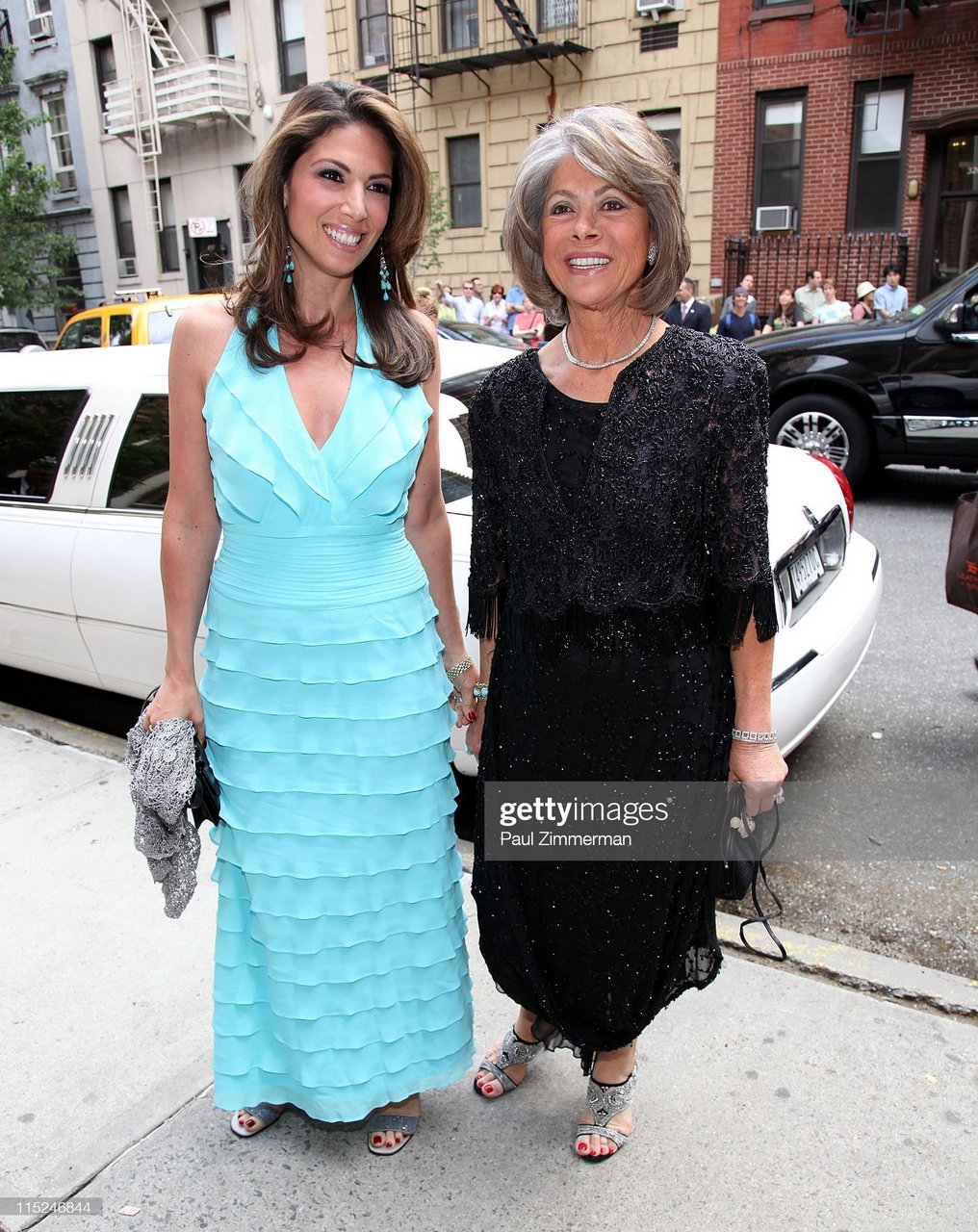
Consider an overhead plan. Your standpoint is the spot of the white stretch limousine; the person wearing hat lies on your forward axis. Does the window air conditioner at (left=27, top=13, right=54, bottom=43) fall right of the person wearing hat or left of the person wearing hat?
left

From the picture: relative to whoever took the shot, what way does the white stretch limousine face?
facing away from the viewer and to the left of the viewer

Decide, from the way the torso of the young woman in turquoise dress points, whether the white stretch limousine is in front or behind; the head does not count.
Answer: behind

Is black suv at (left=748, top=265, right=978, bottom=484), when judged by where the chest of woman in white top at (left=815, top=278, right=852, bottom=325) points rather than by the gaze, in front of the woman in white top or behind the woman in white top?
in front

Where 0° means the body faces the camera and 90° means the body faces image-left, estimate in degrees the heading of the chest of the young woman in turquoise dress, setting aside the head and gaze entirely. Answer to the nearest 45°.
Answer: approximately 0°

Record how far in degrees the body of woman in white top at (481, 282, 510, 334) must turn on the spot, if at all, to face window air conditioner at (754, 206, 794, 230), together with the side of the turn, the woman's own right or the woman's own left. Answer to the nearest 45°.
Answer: approximately 90° to the woman's own left

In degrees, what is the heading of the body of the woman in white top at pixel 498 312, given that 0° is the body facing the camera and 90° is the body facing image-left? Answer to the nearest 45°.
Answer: approximately 0°

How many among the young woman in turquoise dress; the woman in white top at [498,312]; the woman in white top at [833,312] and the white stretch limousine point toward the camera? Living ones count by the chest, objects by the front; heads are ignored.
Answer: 3
